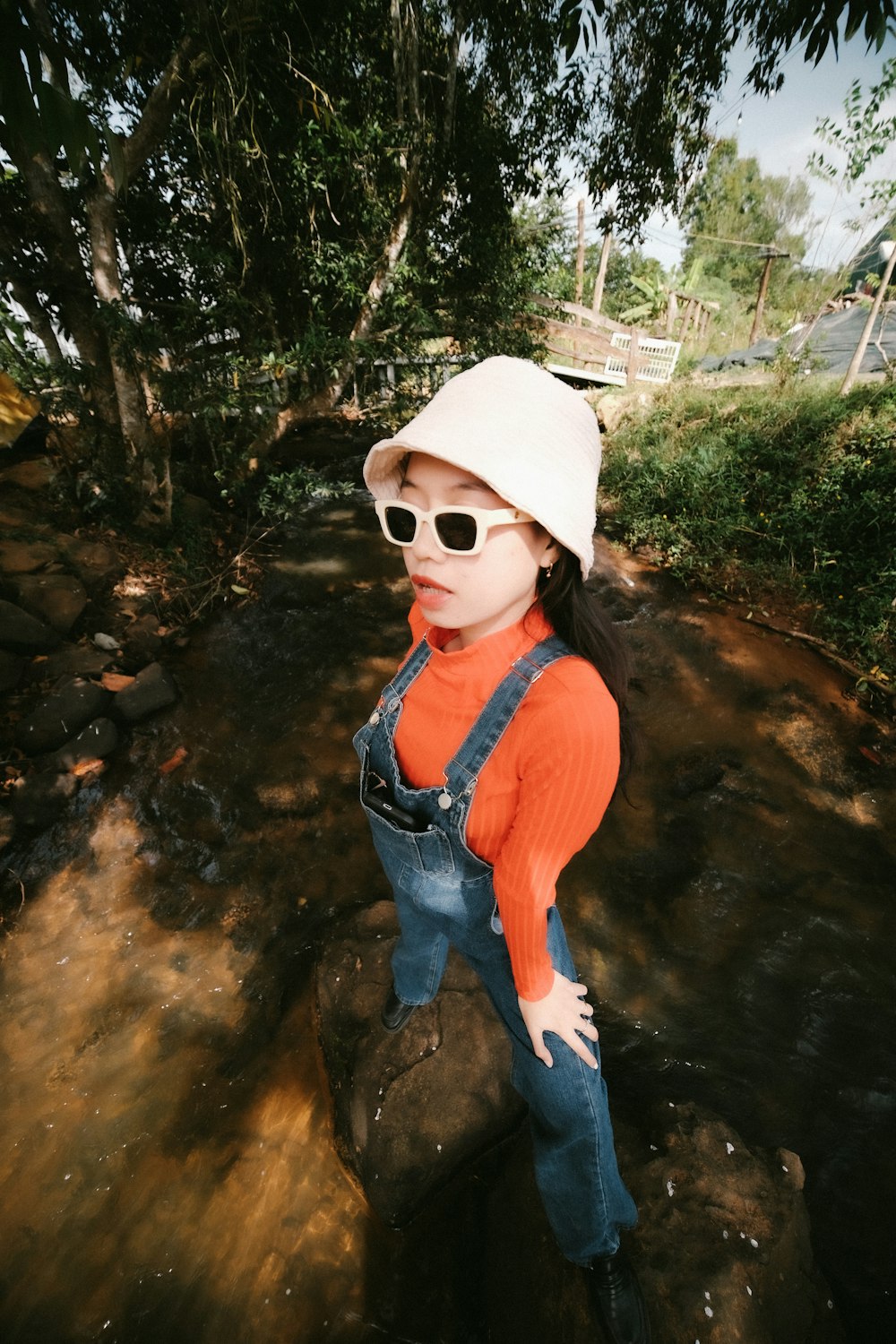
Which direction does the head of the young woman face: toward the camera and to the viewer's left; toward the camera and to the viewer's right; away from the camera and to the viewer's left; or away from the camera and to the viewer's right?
toward the camera and to the viewer's left

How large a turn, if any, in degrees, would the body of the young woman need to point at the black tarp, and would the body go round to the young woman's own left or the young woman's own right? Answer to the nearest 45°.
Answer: approximately 180°

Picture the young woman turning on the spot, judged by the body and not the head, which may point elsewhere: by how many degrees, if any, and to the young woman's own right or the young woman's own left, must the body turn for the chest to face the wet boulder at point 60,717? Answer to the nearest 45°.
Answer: approximately 90° to the young woman's own right

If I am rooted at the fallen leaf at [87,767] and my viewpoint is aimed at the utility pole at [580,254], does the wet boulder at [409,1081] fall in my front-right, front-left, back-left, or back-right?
back-right

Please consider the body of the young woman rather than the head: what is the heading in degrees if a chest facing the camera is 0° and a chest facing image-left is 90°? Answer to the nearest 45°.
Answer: approximately 45°

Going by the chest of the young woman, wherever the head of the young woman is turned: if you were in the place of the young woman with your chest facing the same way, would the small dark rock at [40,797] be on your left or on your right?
on your right

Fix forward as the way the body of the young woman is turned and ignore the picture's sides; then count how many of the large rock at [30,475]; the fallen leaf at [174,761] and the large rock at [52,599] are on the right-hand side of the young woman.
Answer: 3

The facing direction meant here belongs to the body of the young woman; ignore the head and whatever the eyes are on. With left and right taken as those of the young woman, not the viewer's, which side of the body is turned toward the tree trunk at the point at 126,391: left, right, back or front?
right

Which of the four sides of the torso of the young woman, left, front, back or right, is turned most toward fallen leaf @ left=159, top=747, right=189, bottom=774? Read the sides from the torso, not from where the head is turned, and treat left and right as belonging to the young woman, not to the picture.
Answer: right

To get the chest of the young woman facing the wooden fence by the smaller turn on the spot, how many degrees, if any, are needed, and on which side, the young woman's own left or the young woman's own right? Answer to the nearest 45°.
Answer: approximately 135° to the young woman's own right

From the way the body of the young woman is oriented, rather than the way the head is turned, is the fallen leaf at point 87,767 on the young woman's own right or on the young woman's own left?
on the young woman's own right

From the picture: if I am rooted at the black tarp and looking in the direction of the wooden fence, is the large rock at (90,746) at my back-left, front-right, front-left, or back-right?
front-left

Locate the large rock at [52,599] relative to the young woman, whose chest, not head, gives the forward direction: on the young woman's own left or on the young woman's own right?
on the young woman's own right

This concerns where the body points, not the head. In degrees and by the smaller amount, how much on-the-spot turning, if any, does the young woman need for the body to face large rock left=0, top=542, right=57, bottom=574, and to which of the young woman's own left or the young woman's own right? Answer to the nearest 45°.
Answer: approximately 90° to the young woman's own right

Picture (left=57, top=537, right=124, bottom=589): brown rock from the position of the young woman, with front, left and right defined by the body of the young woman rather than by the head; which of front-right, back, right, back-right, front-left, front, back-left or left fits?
right

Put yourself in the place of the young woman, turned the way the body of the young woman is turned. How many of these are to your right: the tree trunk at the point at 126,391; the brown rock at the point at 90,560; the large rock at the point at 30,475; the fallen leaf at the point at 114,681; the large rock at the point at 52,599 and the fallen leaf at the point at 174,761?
6

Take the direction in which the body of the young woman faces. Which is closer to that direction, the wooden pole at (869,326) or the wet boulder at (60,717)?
the wet boulder
